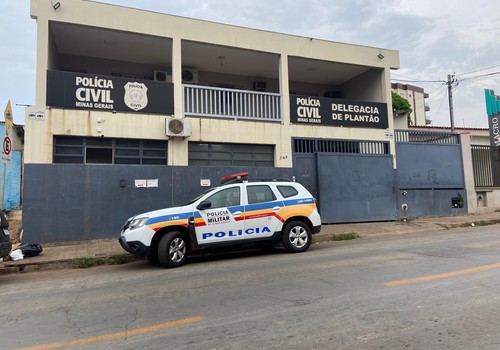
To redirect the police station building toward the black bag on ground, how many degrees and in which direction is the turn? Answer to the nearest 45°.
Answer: approximately 45° to its right

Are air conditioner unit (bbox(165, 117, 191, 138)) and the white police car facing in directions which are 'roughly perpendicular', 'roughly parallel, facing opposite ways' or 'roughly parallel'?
roughly perpendicular

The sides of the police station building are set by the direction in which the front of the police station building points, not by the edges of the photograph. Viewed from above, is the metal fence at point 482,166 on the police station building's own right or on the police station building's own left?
on the police station building's own left

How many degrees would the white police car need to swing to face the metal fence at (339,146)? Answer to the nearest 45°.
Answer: approximately 135° to its right

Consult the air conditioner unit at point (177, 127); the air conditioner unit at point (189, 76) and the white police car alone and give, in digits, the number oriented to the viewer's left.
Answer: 1

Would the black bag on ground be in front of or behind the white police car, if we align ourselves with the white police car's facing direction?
in front

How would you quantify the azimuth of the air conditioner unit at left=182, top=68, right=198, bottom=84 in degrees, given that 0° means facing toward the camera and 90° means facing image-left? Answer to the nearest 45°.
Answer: approximately 0°

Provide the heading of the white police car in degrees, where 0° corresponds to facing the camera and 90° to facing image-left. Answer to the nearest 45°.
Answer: approximately 90°

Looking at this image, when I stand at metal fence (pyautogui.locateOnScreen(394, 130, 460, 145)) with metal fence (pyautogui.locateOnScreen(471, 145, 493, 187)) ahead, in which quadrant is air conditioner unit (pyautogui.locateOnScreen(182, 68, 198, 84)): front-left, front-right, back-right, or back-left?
back-left

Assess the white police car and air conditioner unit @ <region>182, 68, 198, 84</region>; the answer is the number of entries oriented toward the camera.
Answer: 1

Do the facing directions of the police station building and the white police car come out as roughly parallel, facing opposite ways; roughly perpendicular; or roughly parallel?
roughly perpendicular

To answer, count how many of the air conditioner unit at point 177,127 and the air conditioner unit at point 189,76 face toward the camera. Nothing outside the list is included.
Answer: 2
